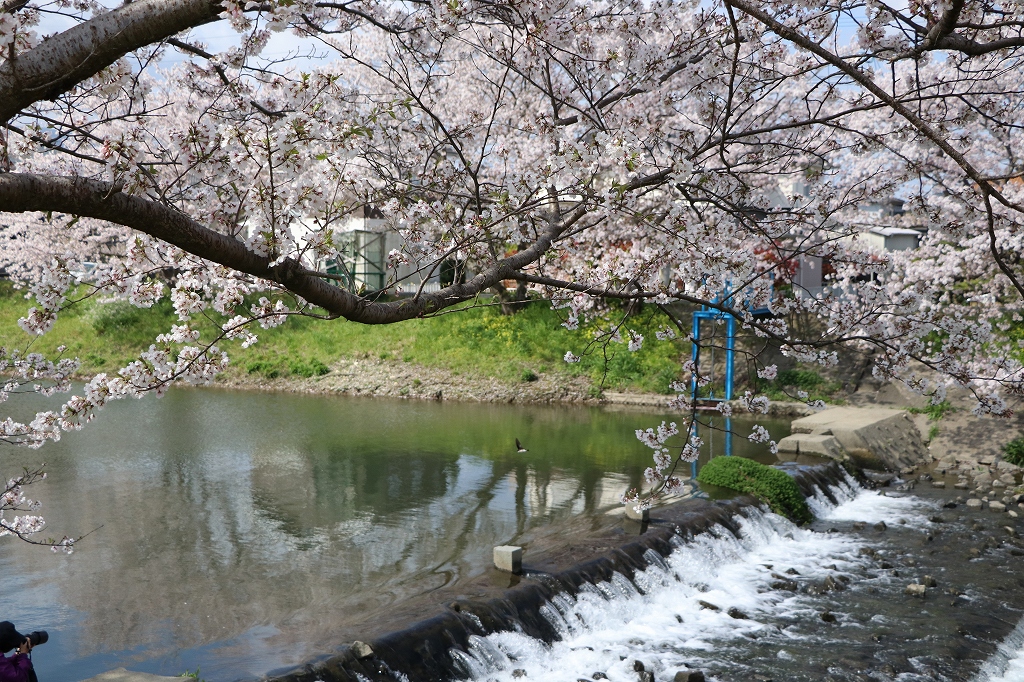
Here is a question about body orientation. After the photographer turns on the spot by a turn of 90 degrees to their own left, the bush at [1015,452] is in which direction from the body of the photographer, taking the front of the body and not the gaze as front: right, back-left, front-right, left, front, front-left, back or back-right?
right

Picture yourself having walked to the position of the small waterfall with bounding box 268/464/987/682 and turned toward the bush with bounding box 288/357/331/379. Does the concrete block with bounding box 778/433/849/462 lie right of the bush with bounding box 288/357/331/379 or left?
right

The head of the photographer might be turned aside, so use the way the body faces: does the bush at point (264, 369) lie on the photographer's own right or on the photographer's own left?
on the photographer's own left

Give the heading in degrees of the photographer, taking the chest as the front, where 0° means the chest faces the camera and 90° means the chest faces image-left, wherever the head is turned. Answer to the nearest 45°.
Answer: approximately 270°

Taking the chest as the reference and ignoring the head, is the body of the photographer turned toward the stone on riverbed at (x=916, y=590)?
yes

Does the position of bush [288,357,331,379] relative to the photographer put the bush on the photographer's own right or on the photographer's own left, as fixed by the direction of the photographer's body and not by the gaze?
on the photographer's own left

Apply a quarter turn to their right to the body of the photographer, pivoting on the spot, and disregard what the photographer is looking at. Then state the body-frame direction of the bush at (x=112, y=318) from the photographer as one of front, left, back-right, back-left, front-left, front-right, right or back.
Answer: back

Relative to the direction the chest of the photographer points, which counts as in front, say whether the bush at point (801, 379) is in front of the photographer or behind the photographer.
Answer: in front

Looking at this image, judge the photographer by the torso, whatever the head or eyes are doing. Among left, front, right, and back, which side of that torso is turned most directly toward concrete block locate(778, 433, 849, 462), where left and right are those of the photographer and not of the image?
front

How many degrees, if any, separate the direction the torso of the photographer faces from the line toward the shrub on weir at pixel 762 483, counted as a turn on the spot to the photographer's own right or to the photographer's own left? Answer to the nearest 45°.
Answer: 0° — they already face it

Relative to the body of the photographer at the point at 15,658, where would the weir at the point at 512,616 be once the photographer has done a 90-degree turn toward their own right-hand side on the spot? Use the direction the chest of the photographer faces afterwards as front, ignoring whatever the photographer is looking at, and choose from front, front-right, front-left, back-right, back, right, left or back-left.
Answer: left

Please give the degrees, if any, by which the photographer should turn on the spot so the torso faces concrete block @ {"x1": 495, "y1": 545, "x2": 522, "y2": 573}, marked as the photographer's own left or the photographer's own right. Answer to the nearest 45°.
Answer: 0° — they already face it
